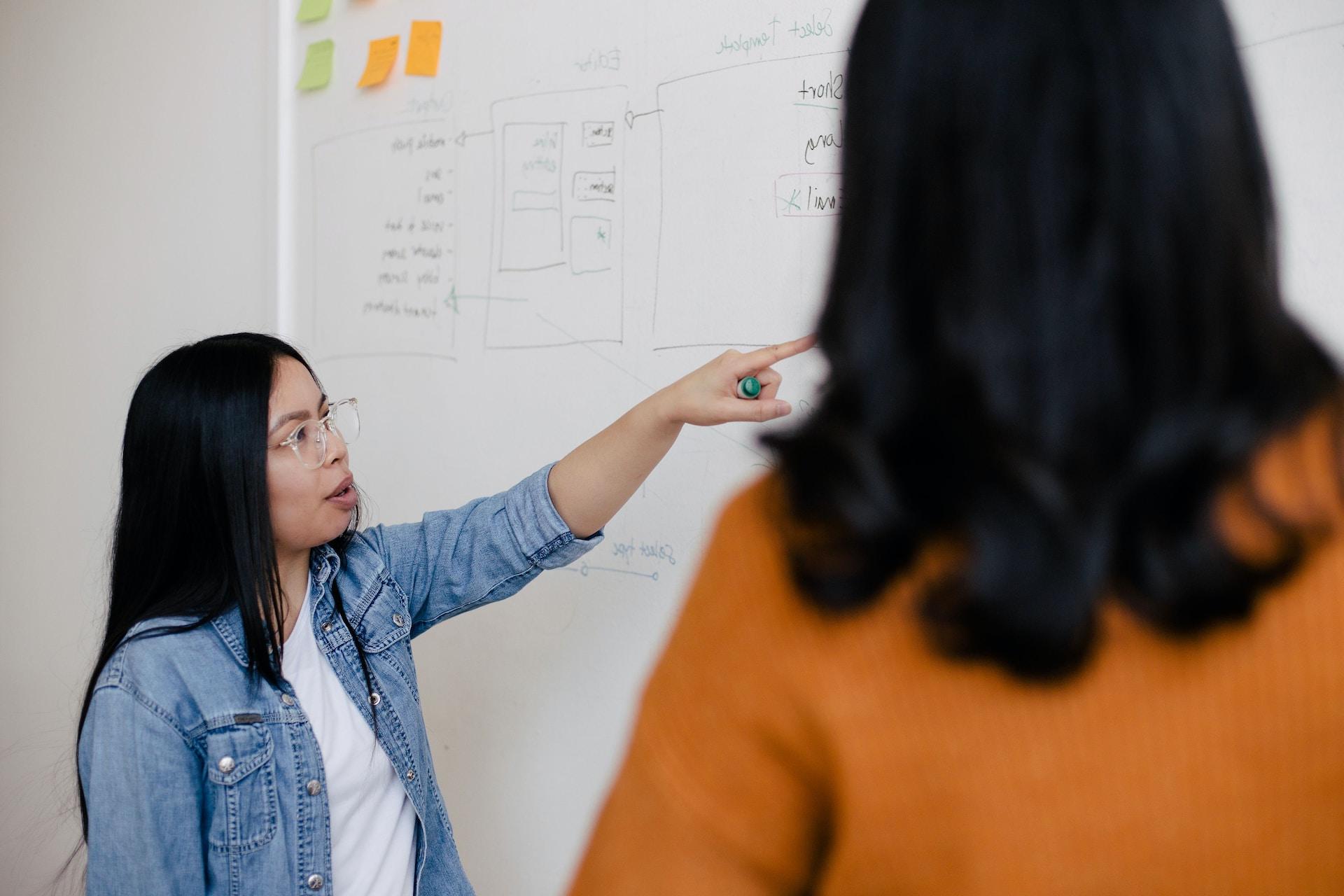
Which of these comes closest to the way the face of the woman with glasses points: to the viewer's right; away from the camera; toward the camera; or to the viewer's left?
to the viewer's right

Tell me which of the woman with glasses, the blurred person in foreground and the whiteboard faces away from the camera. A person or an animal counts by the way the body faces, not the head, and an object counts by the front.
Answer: the blurred person in foreground

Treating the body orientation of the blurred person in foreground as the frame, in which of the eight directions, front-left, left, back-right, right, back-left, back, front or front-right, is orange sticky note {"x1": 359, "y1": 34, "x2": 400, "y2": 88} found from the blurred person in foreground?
front-left

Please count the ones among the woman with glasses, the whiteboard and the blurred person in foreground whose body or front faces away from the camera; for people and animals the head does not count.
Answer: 1

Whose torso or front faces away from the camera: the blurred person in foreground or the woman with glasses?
the blurred person in foreground

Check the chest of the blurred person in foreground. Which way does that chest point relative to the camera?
away from the camera

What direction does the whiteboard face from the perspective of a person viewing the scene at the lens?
facing the viewer and to the left of the viewer

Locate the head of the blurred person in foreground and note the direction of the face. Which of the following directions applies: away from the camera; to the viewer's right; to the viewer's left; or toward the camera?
away from the camera

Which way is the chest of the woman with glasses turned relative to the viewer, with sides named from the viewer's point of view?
facing the viewer and to the right of the viewer
